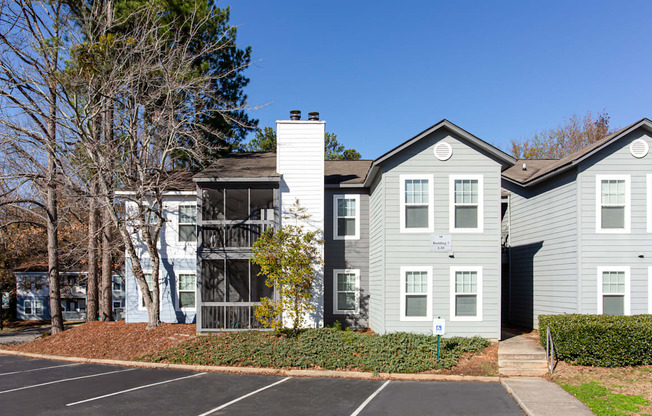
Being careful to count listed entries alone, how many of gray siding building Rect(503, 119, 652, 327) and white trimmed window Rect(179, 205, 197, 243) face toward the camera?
2

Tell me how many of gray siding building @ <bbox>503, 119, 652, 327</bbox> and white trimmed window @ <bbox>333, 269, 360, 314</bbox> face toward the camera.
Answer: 2

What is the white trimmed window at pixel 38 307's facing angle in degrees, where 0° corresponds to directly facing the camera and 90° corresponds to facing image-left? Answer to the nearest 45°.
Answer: approximately 0°

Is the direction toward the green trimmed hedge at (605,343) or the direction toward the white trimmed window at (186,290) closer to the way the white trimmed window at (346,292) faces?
the green trimmed hedge
